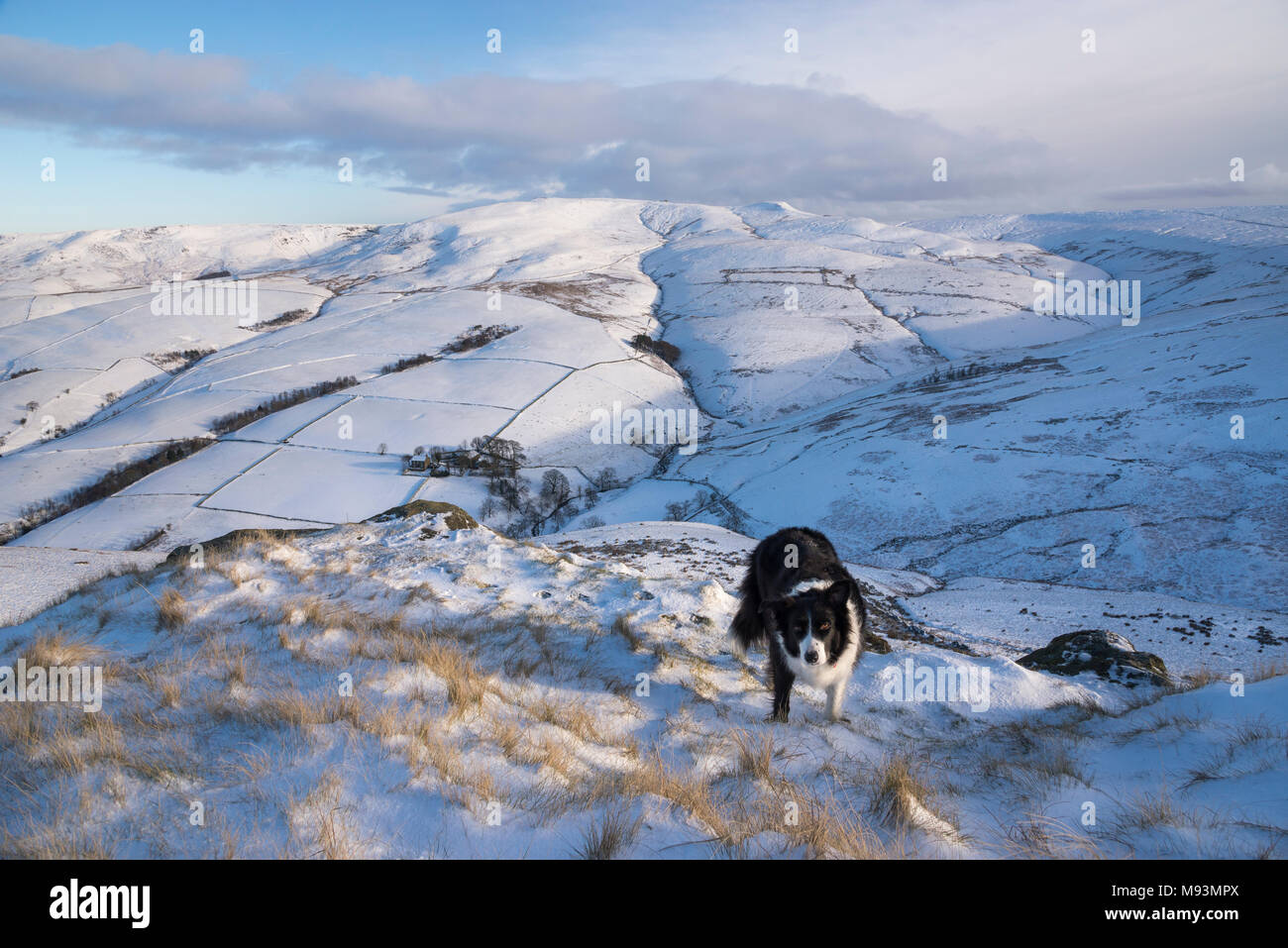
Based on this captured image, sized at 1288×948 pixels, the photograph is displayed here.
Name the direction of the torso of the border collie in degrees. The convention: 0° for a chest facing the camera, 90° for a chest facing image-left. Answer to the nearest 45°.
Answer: approximately 0°

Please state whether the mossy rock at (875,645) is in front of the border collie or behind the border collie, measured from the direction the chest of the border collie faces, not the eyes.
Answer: behind

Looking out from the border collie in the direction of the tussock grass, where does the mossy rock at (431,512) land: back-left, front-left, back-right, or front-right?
back-right

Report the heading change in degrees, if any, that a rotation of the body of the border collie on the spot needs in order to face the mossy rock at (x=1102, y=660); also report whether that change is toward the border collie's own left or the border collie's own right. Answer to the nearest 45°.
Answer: approximately 135° to the border collie's own left

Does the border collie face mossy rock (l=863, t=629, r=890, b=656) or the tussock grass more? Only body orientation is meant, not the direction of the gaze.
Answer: the tussock grass

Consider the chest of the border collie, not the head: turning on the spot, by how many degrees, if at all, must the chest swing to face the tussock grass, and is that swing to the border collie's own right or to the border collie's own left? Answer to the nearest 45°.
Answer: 0° — it already faces it

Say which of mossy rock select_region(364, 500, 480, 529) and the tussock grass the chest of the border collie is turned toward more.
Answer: the tussock grass
